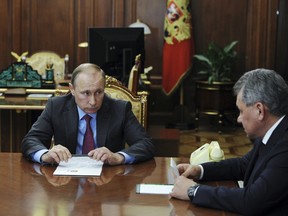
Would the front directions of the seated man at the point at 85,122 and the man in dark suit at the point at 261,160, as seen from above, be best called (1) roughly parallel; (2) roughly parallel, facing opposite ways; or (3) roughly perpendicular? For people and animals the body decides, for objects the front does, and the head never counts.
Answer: roughly perpendicular

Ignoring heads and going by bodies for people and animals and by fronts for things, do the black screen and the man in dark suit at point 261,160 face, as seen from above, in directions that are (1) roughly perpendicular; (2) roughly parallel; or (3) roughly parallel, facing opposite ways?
roughly perpendicular

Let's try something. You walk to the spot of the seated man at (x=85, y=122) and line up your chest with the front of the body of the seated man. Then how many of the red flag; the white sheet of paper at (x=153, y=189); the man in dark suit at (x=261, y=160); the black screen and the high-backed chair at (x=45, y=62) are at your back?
3

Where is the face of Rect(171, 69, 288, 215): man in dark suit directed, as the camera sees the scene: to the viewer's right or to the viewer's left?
to the viewer's left

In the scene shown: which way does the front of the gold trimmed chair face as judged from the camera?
facing the viewer

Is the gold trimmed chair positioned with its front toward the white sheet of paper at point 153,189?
yes

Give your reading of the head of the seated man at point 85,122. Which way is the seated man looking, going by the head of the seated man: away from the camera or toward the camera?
toward the camera

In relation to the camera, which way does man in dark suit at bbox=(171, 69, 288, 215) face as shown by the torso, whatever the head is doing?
to the viewer's left

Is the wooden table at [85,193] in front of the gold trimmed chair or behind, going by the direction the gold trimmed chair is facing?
in front

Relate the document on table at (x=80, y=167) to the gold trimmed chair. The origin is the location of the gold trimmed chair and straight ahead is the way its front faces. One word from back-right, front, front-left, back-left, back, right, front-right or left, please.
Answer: front

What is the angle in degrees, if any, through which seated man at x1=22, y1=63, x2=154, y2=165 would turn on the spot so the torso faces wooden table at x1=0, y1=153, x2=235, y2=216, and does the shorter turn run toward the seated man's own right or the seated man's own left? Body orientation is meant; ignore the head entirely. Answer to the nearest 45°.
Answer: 0° — they already face it

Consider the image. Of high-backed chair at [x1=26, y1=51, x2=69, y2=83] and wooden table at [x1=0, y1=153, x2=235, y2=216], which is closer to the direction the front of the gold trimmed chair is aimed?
the wooden table

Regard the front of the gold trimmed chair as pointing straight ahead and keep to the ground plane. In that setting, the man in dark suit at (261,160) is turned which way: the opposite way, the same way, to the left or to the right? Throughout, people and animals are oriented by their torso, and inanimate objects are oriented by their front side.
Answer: to the right

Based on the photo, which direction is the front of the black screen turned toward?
toward the camera

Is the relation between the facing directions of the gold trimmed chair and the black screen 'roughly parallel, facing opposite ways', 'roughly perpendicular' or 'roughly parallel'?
roughly parallel
